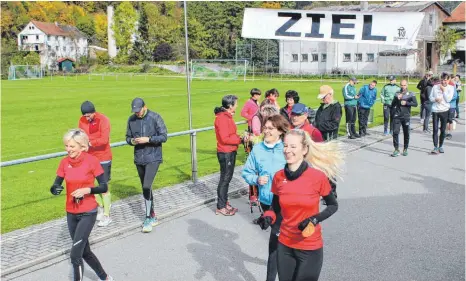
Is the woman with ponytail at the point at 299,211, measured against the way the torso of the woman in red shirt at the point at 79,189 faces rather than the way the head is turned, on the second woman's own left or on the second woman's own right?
on the second woman's own left

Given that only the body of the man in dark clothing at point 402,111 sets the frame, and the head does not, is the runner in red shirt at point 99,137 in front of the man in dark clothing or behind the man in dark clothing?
in front

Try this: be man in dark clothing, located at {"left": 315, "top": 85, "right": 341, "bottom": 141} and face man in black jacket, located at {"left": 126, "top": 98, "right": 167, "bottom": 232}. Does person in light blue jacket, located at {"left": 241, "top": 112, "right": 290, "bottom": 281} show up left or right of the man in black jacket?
left

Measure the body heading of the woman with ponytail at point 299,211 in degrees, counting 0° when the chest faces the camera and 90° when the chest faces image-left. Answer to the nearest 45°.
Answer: approximately 45°

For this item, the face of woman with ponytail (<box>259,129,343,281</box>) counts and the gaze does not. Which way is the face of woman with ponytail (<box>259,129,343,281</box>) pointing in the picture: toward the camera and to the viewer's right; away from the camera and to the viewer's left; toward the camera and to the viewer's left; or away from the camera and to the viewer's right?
toward the camera and to the viewer's left

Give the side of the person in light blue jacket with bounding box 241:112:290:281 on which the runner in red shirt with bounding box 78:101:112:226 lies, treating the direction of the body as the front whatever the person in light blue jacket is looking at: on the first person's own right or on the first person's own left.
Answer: on the first person's own right

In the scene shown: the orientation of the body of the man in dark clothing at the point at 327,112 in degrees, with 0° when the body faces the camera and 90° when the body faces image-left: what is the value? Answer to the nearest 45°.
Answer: approximately 45°

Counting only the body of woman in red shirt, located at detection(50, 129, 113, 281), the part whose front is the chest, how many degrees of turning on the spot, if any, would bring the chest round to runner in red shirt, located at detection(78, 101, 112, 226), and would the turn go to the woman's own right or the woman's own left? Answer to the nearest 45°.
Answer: approximately 135° to the woman's own right
